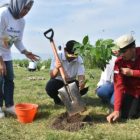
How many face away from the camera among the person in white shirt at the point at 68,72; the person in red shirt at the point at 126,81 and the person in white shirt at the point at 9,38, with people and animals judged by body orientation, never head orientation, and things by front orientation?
0

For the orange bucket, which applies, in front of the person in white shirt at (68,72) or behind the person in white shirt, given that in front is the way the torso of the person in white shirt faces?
in front

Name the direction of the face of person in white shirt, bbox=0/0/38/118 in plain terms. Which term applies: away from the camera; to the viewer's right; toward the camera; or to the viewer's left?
to the viewer's right

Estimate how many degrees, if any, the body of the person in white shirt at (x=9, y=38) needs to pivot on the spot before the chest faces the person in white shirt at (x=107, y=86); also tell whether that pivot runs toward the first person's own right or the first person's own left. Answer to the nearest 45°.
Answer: approximately 45° to the first person's own left

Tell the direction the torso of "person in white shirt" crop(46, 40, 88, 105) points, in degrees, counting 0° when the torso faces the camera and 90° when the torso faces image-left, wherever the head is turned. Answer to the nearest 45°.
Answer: approximately 0°

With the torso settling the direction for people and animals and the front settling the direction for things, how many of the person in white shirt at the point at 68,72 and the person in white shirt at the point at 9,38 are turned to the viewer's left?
0

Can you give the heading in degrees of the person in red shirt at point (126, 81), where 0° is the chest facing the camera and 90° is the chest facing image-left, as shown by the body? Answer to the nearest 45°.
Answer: approximately 45°

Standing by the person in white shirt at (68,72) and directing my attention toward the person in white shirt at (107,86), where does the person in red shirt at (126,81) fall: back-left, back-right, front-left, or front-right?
front-right

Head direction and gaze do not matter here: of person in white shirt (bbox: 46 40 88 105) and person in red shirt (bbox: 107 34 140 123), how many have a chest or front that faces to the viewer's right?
0
